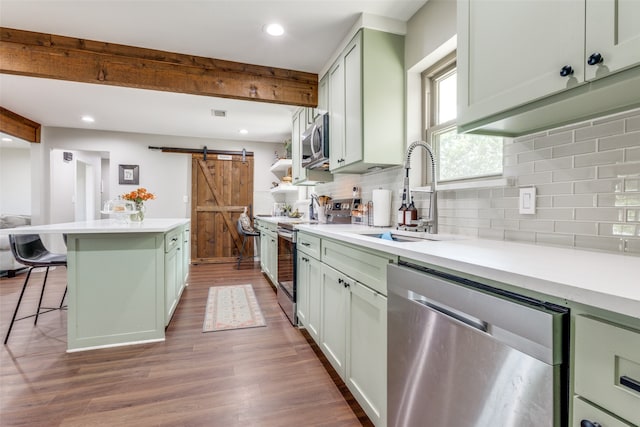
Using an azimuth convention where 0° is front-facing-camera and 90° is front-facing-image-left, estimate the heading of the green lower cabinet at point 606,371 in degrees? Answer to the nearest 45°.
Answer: approximately 45°

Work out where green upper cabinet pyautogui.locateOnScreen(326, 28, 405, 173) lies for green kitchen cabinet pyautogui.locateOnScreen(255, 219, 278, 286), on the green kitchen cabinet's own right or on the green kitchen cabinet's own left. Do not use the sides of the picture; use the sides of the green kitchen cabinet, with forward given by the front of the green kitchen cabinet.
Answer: on the green kitchen cabinet's own left

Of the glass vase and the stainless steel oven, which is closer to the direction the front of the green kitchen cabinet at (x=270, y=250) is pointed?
the glass vase

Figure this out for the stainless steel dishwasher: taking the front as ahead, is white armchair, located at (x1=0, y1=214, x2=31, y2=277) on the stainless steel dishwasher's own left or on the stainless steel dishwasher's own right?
on the stainless steel dishwasher's own right

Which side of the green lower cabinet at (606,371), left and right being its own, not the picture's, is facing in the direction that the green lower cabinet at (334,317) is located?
right

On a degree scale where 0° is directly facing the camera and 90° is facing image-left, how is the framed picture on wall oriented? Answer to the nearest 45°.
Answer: approximately 0°

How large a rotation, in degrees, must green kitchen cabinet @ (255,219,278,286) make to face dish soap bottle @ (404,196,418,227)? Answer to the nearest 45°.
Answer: approximately 90° to its left

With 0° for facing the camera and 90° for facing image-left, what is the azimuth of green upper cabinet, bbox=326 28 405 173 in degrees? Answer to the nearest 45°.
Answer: approximately 90°

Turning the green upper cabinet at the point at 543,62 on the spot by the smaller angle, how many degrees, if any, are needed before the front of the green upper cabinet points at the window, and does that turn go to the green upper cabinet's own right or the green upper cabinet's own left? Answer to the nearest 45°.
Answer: approximately 90° to the green upper cabinet's own right

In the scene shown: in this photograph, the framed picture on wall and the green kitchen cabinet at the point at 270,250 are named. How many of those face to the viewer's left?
1

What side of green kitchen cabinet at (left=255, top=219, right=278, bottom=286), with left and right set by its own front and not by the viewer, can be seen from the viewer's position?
left

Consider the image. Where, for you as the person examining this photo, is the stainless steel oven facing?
facing to the left of the viewer

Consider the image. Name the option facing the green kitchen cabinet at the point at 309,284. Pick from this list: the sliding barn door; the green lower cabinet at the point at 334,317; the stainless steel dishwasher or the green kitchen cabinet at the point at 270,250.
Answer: the sliding barn door
